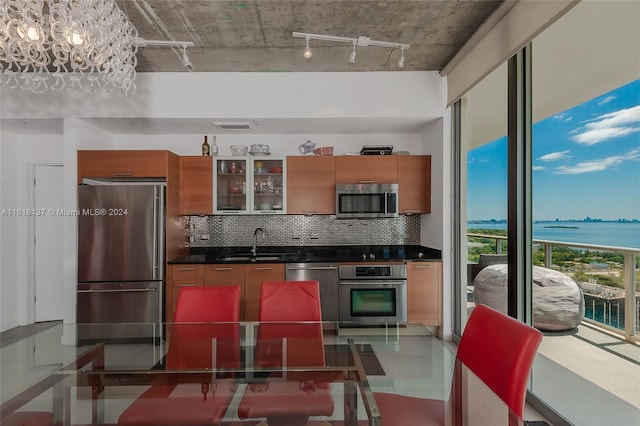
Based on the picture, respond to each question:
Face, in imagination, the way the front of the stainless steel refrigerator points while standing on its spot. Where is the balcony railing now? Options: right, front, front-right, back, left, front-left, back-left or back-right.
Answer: front-left

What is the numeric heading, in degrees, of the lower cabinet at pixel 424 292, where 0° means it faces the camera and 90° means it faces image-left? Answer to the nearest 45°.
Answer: approximately 0°

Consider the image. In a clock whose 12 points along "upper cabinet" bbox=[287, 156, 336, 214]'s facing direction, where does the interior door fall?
The interior door is roughly at 3 o'clock from the upper cabinet.

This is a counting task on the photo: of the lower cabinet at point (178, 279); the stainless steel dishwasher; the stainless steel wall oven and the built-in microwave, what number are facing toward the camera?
4

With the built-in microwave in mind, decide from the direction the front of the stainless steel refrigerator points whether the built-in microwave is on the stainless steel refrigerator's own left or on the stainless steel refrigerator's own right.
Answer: on the stainless steel refrigerator's own left

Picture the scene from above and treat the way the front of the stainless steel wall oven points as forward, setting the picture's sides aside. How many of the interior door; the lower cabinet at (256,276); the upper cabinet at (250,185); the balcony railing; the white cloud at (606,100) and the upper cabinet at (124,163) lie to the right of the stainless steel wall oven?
4

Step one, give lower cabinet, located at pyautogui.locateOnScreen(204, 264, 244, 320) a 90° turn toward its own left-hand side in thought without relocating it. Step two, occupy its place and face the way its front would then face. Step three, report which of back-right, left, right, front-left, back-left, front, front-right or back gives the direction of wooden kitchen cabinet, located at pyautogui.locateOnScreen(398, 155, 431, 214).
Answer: front

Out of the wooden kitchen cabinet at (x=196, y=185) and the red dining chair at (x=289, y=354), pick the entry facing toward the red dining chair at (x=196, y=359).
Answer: the wooden kitchen cabinet

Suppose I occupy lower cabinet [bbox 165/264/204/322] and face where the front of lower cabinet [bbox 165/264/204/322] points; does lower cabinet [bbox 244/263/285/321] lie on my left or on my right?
on my left

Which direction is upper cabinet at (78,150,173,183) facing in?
toward the camera

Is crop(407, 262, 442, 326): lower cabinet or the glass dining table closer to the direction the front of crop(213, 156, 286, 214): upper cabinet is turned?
the glass dining table

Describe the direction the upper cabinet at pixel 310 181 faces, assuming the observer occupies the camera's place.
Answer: facing the viewer

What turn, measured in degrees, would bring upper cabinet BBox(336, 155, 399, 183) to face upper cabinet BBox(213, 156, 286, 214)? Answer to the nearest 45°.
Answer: approximately 90° to its right

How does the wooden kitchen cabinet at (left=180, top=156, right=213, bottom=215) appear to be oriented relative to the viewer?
toward the camera

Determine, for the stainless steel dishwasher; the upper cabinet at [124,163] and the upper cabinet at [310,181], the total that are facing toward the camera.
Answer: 3

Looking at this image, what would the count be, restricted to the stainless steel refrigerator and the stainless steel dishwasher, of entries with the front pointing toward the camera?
2
